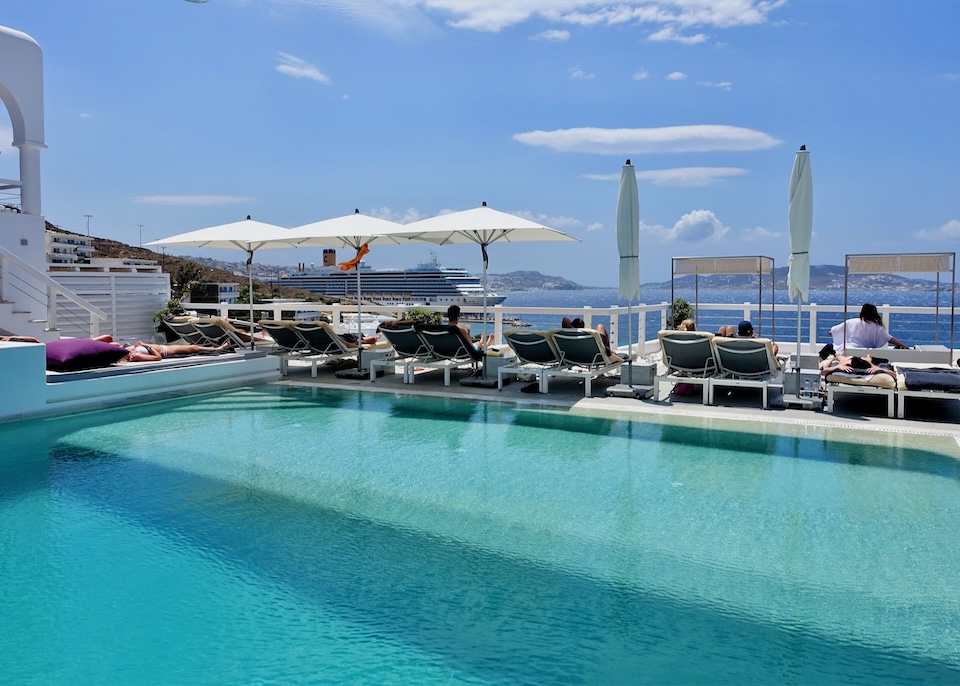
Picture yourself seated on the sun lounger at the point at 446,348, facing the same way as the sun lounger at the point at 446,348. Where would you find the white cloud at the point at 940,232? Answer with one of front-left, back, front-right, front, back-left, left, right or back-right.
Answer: front

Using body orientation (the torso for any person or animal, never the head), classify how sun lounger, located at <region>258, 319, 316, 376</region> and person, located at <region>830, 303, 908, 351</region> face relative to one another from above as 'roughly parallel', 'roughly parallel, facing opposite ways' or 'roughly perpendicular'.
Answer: roughly parallel

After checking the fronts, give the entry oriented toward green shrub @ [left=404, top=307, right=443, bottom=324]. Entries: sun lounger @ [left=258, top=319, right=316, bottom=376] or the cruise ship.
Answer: the sun lounger

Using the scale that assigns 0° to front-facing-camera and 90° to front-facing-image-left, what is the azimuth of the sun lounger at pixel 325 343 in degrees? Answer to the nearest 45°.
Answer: approximately 225°

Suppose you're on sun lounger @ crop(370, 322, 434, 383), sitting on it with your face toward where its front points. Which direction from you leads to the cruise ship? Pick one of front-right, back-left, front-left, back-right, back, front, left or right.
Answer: front-left

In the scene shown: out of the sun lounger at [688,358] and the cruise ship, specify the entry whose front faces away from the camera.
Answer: the sun lounger

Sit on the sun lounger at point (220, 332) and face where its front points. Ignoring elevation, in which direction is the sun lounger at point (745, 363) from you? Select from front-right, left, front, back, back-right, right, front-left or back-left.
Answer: right

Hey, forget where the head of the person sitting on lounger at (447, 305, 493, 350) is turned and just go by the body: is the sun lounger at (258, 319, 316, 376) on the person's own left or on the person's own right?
on the person's own left

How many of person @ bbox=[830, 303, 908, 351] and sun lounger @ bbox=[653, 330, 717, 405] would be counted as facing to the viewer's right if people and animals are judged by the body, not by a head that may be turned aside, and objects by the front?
0

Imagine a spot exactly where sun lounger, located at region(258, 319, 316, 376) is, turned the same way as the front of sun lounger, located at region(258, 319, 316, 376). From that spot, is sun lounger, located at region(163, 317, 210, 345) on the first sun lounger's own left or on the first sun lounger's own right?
on the first sun lounger's own left

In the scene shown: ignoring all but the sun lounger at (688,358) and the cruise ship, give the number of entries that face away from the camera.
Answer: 1

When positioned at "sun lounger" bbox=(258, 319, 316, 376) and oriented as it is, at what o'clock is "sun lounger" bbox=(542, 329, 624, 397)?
"sun lounger" bbox=(542, 329, 624, 397) is roughly at 3 o'clock from "sun lounger" bbox=(258, 319, 316, 376).

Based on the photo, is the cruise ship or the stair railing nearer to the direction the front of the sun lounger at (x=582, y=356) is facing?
the cruise ship

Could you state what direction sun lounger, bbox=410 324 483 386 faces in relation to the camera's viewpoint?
facing away from the viewer and to the right of the viewer
